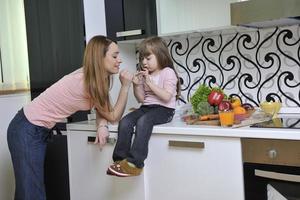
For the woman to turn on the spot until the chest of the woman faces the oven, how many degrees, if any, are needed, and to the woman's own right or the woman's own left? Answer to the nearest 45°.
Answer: approximately 45° to the woman's own right

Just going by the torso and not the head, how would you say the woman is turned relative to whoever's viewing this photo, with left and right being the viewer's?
facing to the right of the viewer

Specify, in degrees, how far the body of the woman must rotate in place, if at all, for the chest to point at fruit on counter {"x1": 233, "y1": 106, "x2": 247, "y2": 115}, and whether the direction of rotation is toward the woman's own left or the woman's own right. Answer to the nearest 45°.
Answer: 0° — they already face it

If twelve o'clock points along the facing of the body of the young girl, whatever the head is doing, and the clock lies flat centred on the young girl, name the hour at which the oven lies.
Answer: The oven is roughly at 9 o'clock from the young girl.

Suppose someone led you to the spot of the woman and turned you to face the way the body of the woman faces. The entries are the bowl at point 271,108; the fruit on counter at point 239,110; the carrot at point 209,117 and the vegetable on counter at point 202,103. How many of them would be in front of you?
4

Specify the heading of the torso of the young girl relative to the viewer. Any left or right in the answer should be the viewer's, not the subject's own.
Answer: facing the viewer and to the left of the viewer

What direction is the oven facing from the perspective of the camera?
toward the camera

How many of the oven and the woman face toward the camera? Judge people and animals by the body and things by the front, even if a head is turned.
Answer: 1

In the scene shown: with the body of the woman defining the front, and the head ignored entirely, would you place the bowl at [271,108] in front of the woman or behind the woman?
in front

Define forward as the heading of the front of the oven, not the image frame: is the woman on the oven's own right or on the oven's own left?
on the oven's own right
